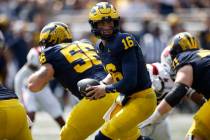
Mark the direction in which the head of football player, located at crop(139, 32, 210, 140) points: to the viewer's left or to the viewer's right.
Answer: to the viewer's left

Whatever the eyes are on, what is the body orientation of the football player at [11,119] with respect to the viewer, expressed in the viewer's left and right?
facing away from the viewer and to the left of the viewer

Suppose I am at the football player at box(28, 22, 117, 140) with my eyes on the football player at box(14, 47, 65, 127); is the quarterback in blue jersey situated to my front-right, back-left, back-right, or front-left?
back-right

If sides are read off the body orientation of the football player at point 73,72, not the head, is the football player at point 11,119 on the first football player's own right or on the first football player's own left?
on the first football player's own left

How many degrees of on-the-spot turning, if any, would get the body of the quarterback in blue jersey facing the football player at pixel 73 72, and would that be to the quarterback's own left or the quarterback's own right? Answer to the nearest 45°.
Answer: approximately 90° to the quarterback's own right

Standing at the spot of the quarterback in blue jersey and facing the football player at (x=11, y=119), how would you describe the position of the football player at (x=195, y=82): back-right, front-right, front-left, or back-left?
back-left

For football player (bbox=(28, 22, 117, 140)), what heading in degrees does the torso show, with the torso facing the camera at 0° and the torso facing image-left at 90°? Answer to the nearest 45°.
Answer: approximately 135°

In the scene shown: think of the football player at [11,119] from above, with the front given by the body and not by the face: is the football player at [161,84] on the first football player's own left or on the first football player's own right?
on the first football player's own right
